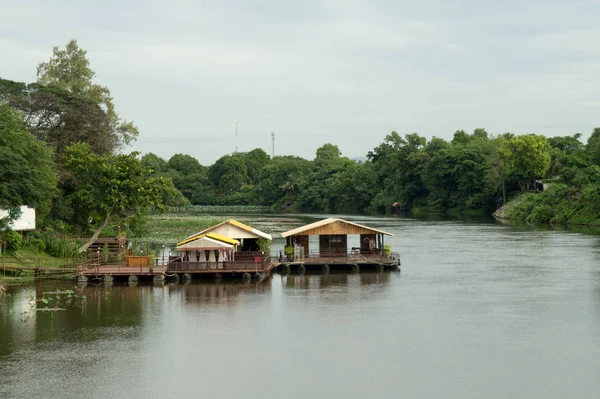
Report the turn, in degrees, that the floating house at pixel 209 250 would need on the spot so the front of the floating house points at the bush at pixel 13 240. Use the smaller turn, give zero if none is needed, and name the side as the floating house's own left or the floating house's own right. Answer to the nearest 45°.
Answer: approximately 90° to the floating house's own right

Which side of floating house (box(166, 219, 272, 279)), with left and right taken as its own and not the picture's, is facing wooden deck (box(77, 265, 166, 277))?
right

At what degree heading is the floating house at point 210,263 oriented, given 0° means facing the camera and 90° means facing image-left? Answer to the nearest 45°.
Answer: approximately 0°
